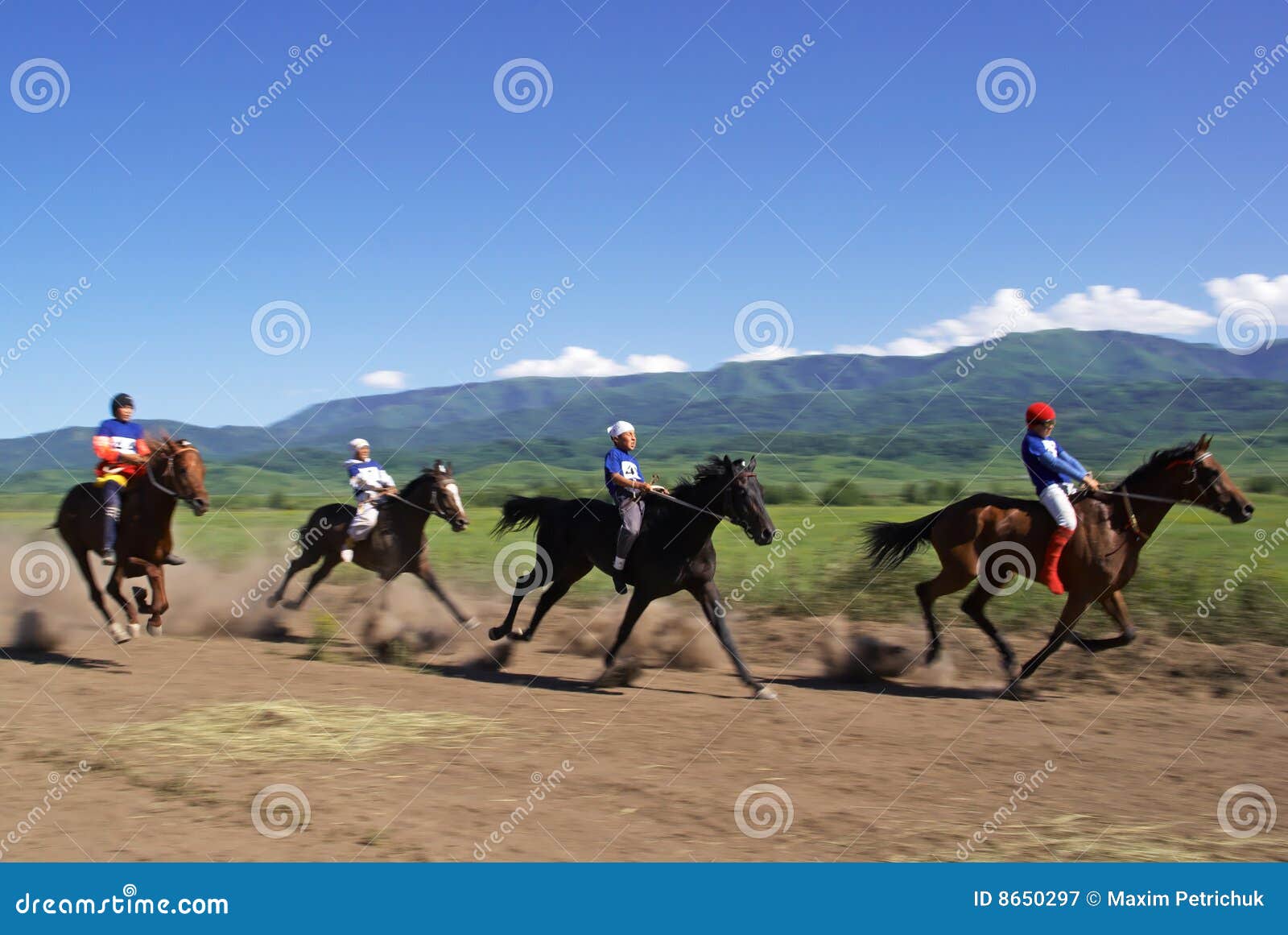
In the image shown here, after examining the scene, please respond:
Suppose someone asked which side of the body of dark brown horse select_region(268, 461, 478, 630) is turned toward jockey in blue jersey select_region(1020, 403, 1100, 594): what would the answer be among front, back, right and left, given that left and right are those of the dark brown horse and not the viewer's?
front

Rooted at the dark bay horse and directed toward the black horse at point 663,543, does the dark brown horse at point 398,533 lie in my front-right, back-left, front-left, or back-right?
front-left

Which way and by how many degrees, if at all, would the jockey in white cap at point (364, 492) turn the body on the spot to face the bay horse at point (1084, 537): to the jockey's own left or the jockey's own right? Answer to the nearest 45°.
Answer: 0° — they already face it

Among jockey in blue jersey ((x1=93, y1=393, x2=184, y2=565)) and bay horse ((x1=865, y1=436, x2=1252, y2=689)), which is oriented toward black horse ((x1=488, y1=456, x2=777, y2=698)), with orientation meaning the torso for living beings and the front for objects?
the jockey in blue jersey

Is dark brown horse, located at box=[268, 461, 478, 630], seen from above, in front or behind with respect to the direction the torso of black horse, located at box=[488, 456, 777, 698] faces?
behind

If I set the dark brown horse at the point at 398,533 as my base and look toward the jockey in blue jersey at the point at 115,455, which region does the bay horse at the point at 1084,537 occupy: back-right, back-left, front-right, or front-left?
back-left

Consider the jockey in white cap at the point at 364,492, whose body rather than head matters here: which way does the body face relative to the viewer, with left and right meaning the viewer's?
facing the viewer and to the right of the viewer

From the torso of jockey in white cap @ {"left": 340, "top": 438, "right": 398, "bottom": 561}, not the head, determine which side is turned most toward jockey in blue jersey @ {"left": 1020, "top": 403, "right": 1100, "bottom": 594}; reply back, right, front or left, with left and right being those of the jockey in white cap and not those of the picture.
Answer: front

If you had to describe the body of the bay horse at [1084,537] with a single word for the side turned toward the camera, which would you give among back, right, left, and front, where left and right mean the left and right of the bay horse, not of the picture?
right

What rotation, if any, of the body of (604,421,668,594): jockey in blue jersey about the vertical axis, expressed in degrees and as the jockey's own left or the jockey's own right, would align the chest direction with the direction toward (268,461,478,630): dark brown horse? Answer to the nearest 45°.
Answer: approximately 180°

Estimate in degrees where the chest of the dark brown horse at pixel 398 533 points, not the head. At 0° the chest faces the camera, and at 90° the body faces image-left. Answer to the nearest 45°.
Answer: approximately 315°

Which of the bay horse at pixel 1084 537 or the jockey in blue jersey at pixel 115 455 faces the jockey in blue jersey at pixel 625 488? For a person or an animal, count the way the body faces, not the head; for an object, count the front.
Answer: the jockey in blue jersey at pixel 115 455
